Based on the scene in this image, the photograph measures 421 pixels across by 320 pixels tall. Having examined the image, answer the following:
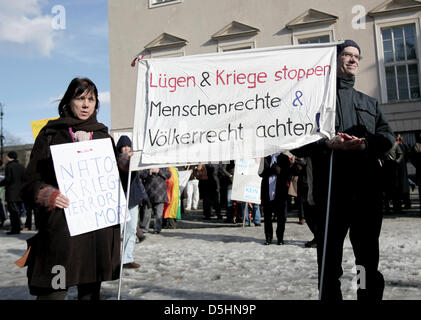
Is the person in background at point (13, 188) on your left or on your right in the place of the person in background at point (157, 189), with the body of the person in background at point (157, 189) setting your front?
on your right

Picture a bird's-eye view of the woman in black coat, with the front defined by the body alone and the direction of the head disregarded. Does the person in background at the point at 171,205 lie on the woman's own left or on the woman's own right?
on the woman's own left

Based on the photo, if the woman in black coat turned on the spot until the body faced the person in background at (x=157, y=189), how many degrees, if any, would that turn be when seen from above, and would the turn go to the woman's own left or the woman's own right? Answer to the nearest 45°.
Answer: approximately 135° to the woman's own left

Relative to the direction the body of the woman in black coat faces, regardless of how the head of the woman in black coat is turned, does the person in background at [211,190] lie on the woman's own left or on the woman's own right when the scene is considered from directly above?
on the woman's own left

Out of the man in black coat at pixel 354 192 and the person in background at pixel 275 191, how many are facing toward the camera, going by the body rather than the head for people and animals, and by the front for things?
2

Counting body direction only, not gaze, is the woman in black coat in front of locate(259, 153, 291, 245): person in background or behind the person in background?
in front

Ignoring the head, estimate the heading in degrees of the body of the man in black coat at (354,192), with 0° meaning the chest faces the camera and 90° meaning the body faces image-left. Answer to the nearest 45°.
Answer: approximately 0°
